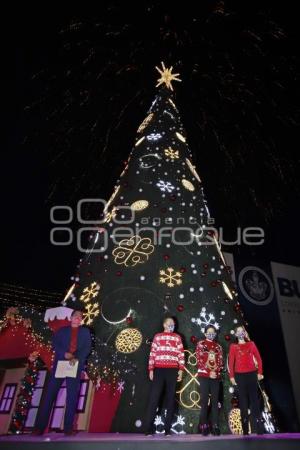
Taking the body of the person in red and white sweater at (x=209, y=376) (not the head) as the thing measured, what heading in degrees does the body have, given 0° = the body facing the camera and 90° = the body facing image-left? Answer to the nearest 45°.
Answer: approximately 0°

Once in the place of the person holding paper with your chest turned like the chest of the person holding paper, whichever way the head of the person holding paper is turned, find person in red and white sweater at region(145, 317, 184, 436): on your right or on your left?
on your left

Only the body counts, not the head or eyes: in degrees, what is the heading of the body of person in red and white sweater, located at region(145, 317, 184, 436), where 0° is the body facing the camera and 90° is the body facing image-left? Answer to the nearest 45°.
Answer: approximately 0°

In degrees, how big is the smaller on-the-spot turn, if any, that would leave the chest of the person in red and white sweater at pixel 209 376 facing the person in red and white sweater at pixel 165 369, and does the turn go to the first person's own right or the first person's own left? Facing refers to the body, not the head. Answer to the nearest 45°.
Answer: approximately 45° to the first person's own right

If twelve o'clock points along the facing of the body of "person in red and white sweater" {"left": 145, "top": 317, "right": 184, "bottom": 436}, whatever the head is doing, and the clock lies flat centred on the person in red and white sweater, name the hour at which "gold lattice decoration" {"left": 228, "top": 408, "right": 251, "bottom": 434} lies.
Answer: The gold lattice decoration is roughly at 8 o'clock from the person in red and white sweater.

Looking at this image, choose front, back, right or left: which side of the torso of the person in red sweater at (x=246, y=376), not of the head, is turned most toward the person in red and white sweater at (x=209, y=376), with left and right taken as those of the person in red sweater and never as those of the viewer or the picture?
right

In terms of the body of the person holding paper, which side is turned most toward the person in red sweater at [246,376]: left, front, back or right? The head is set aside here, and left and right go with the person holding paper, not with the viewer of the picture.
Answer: left
